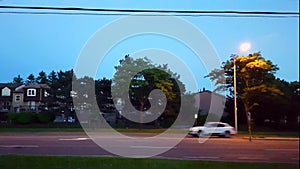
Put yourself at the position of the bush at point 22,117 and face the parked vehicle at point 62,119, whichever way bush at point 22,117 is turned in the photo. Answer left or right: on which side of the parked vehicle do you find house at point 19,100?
left

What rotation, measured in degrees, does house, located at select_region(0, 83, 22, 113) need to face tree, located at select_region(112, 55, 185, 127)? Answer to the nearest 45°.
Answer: approximately 45° to its left

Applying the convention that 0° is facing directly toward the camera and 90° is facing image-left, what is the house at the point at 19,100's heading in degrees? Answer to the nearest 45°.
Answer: approximately 0°

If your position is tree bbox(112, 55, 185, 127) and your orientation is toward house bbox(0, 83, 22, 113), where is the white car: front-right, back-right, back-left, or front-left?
back-left

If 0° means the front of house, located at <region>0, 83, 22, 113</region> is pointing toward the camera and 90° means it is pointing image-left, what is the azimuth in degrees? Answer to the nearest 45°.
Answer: approximately 0°

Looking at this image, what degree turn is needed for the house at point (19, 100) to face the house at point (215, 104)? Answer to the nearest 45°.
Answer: approximately 45° to its left
